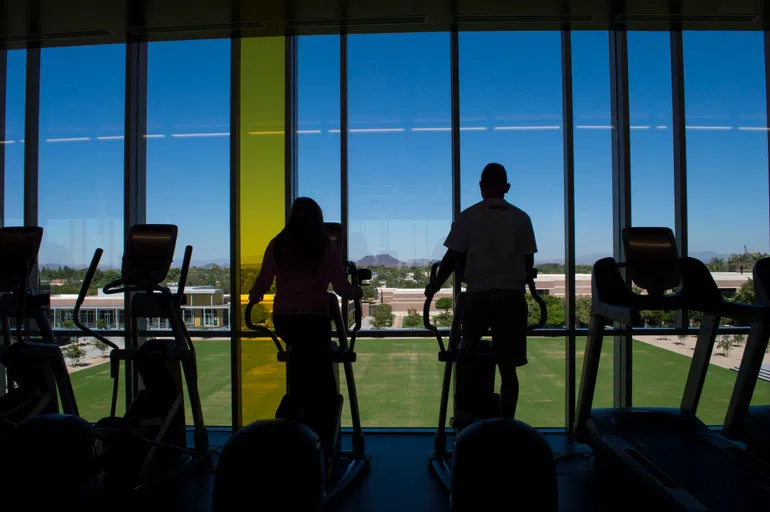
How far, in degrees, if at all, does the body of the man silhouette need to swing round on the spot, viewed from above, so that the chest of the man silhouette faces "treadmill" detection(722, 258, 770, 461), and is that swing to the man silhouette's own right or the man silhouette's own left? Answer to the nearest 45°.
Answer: approximately 90° to the man silhouette's own right

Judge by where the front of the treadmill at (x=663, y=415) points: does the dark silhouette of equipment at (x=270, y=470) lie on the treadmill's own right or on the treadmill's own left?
on the treadmill's own left

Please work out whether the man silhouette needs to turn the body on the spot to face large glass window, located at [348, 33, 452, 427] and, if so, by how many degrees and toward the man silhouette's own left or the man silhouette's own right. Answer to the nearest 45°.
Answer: approximately 45° to the man silhouette's own left

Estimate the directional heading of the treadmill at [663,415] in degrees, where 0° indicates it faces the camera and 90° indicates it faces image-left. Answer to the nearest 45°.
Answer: approximately 135°

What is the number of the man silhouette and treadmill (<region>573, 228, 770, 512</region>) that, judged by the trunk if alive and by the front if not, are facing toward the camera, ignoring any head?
0

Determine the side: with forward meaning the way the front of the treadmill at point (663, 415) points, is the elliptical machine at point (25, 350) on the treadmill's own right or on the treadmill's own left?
on the treadmill's own left

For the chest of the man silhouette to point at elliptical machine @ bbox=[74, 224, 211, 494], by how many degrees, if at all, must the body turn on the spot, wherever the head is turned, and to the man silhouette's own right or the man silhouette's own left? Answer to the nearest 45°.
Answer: approximately 90° to the man silhouette's own left

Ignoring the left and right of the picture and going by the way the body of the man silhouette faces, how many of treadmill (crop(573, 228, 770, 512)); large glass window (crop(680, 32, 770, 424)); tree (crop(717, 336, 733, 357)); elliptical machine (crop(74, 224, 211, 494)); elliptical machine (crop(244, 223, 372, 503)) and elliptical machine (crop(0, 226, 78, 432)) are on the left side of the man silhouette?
3

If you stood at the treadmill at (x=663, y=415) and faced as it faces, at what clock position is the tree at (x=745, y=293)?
The tree is roughly at 2 o'clock from the treadmill.

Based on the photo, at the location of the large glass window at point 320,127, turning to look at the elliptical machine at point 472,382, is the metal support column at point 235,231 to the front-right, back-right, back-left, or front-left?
back-right

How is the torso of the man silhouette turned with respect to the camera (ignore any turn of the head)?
away from the camera
